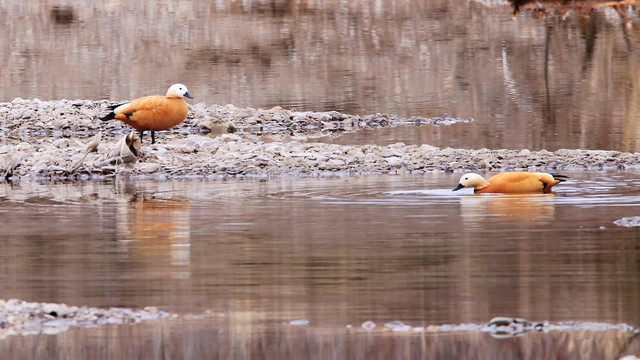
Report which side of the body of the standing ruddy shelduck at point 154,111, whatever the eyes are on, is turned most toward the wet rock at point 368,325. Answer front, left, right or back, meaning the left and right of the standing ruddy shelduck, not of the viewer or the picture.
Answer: right

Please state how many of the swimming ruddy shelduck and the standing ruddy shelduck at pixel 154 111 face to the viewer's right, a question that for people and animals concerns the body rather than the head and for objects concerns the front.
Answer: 1

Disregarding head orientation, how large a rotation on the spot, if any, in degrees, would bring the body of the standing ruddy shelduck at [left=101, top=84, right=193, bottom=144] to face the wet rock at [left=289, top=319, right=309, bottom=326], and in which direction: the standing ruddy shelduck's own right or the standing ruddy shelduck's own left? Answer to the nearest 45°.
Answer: approximately 90° to the standing ruddy shelduck's own right

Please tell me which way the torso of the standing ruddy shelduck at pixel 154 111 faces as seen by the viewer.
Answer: to the viewer's right

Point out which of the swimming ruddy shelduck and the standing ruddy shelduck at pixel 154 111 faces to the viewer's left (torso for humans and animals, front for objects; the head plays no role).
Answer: the swimming ruddy shelduck

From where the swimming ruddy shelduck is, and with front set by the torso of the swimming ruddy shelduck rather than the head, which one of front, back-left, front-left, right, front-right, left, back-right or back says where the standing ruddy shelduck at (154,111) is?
front-right

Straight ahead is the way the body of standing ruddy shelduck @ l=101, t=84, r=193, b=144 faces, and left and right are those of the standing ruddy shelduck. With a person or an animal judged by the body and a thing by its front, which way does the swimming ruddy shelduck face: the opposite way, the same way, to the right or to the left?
the opposite way

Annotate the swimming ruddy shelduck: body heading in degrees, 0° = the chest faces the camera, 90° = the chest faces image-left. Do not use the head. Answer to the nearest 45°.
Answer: approximately 90°

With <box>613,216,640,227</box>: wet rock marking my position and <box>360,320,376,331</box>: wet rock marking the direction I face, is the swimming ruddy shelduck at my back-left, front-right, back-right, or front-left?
back-right
